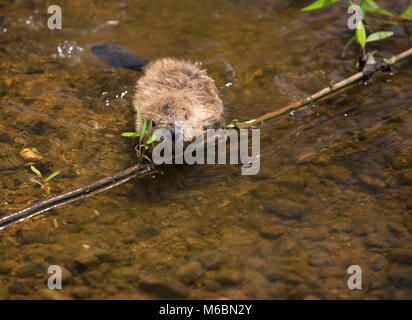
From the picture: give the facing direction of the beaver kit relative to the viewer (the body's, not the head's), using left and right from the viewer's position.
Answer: facing the viewer and to the right of the viewer
